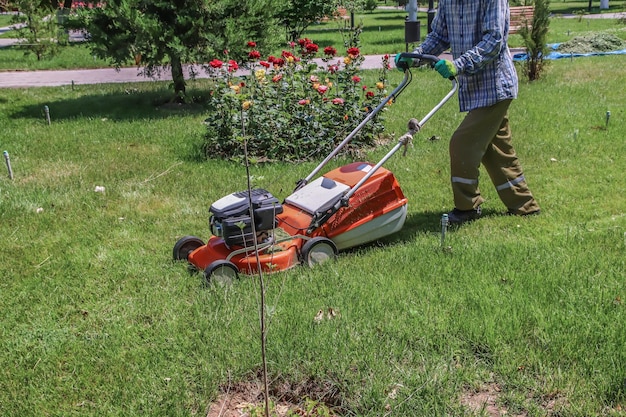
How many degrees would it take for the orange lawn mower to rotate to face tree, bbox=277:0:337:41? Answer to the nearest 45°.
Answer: approximately 135° to its right

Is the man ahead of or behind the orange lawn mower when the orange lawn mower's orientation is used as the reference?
behind

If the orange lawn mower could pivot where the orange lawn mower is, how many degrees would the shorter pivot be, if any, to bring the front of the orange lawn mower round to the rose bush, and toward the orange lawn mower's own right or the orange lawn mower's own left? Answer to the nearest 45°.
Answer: approximately 135° to the orange lawn mower's own right

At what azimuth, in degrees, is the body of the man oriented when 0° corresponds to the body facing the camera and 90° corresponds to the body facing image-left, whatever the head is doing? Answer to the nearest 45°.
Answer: approximately 45°

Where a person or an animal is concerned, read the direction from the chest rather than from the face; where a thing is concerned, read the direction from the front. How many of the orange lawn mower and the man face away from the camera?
0

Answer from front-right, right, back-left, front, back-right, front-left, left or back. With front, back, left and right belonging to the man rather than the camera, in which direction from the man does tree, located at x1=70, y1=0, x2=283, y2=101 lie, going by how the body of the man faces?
right

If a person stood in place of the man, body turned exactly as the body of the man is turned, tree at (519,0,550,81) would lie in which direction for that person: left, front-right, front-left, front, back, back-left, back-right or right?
back-right

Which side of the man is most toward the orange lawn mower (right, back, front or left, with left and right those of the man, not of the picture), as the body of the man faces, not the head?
front

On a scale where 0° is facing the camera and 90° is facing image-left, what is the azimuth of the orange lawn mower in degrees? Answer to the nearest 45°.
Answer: approximately 45°
